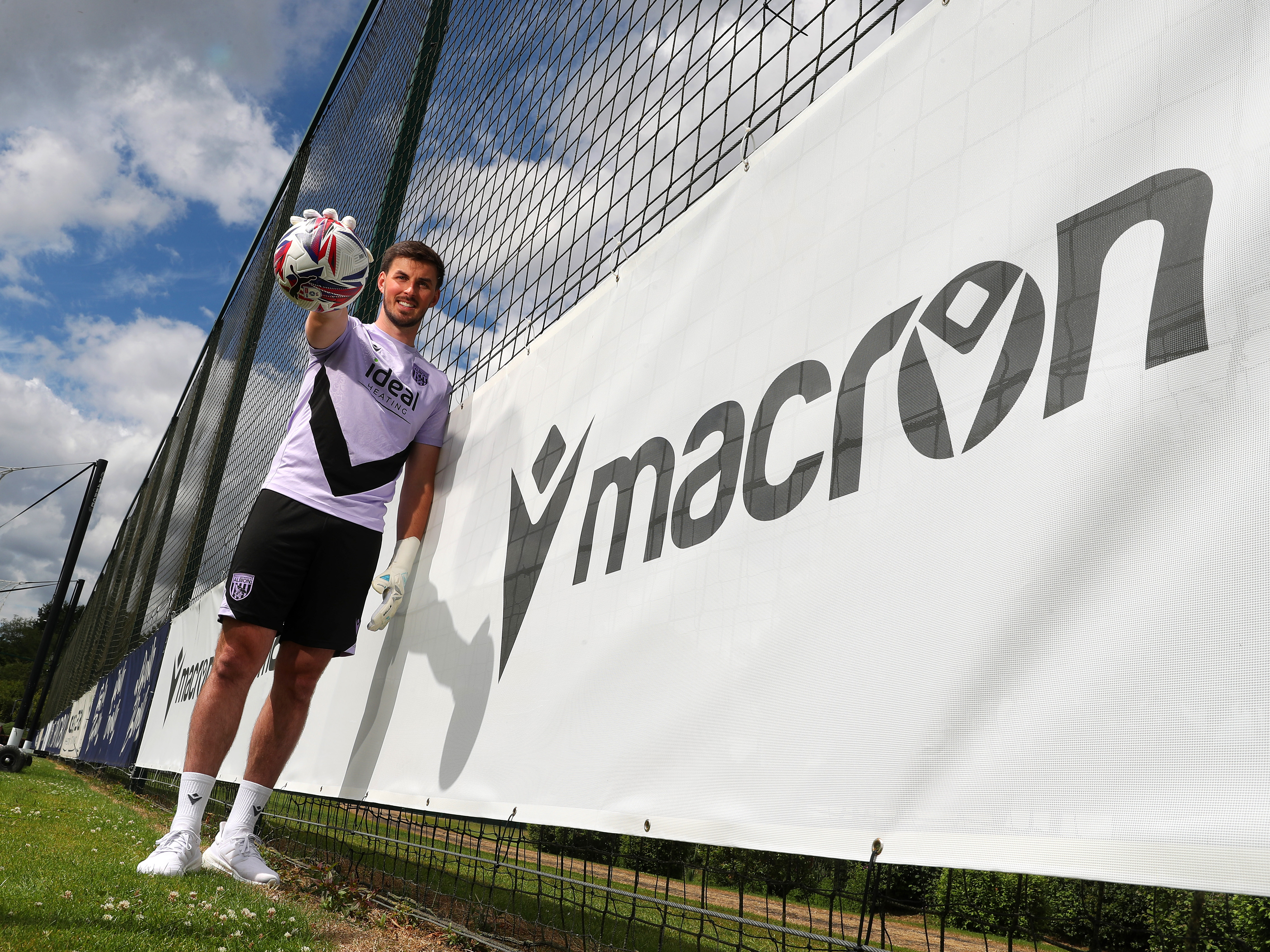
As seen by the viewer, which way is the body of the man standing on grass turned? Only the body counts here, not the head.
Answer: toward the camera

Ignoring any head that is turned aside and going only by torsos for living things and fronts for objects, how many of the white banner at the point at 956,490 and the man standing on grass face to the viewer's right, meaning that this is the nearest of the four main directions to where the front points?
0

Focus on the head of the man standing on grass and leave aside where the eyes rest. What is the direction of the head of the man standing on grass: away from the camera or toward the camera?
toward the camera

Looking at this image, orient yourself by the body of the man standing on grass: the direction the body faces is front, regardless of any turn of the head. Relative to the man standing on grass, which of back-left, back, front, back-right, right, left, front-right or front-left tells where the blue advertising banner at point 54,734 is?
back

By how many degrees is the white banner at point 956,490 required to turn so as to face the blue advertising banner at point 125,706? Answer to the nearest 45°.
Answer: approximately 90° to its right

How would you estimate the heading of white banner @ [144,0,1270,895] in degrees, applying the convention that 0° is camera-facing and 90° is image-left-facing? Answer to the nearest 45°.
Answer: approximately 45°
